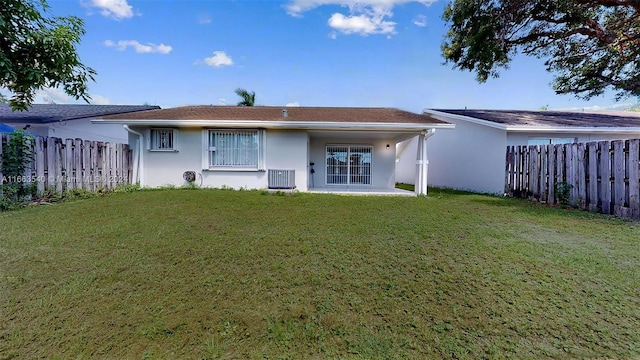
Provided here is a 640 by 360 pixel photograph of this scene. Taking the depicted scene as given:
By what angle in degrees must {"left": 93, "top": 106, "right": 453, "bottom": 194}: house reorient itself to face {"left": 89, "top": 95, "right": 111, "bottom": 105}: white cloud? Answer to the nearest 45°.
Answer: approximately 45° to its left

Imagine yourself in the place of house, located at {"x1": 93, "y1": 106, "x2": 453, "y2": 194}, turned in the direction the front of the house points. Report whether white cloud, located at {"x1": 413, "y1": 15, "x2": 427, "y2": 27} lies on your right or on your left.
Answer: on your right

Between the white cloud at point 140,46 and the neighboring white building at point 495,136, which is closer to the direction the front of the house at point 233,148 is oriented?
the white cloud

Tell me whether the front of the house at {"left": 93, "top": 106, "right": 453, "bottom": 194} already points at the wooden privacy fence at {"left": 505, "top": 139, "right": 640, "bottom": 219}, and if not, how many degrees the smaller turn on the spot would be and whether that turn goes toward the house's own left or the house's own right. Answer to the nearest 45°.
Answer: approximately 135° to the house's own right

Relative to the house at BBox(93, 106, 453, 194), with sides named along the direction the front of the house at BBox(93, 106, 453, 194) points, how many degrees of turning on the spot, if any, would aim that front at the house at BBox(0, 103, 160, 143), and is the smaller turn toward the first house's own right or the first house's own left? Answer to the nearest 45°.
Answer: approximately 45° to the first house's own left

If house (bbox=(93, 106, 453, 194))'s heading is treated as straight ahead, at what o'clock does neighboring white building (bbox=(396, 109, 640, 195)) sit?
The neighboring white building is roughly at 3 o'clock from the house.

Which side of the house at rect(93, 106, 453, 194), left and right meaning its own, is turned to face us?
back

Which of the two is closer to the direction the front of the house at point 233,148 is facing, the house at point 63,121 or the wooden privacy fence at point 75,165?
the house
